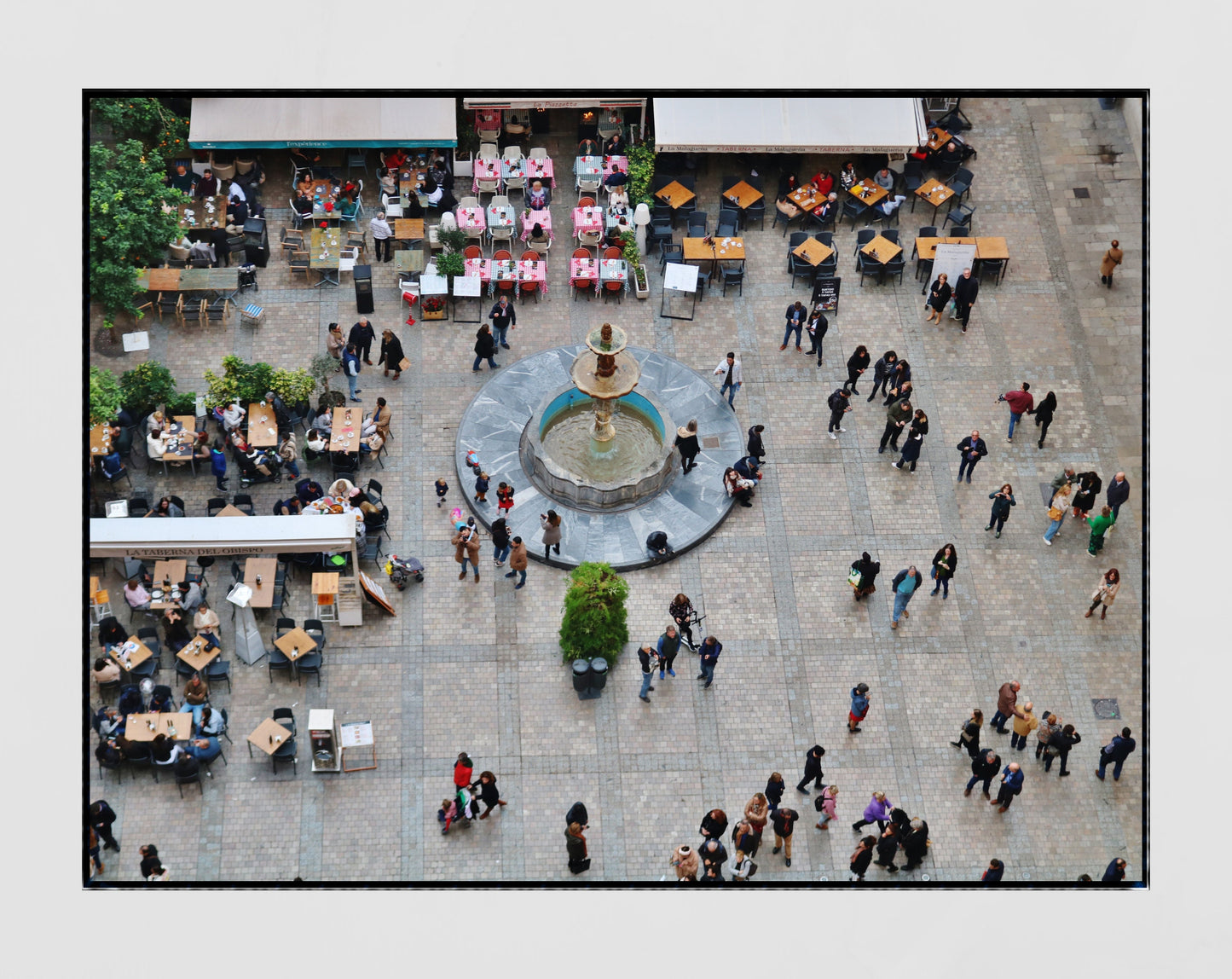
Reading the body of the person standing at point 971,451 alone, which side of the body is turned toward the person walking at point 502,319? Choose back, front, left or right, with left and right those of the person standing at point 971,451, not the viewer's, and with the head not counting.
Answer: right

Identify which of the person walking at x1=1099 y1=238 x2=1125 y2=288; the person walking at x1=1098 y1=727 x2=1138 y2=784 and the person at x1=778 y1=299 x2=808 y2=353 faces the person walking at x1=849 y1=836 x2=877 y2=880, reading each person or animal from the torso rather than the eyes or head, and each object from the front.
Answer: the person at x1=778 y1=299 x2=808 y2=353

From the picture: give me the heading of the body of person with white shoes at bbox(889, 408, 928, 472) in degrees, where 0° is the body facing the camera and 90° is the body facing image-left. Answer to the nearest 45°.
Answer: approximately 90°

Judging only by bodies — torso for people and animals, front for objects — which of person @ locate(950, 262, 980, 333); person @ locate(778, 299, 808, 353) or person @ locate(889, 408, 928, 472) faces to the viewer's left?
person @ locate(889, 408, 928, 472)

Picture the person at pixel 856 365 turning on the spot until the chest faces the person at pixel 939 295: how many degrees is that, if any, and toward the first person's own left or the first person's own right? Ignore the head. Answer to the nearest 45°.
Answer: approximately 90° to the first person's own left
